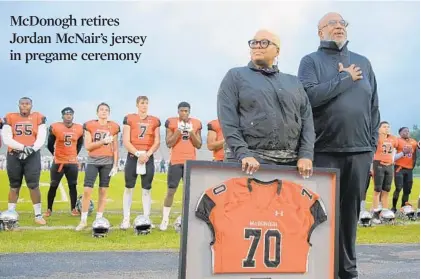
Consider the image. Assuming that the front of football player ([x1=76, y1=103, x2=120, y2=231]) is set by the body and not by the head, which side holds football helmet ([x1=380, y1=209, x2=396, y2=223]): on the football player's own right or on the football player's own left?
on the football player's own left

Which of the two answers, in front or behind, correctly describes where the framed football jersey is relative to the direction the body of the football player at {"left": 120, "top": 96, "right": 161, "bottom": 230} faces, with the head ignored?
in front

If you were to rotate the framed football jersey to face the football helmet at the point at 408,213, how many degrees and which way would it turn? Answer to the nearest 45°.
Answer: approximately 180°

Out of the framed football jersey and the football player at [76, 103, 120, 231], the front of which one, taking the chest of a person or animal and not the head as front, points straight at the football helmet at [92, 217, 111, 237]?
the football player

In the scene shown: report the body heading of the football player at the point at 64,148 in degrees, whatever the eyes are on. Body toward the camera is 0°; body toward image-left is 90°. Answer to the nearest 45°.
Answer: approximately 0°

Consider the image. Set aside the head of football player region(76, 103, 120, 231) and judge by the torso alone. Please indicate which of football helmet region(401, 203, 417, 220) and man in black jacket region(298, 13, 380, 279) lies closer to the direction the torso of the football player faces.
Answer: the man in black jacket

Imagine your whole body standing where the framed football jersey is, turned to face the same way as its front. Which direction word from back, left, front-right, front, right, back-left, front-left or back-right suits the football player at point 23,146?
back-right

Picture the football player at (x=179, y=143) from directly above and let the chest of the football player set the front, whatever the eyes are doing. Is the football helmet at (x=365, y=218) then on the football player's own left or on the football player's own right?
on the football player's own left

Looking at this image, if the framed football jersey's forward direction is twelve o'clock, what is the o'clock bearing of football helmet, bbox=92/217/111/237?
The football helmet is roughly at 5 o'clock from the framed football jersey.

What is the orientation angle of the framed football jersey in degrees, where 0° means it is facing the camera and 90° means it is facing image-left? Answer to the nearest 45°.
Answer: approximately 0°
